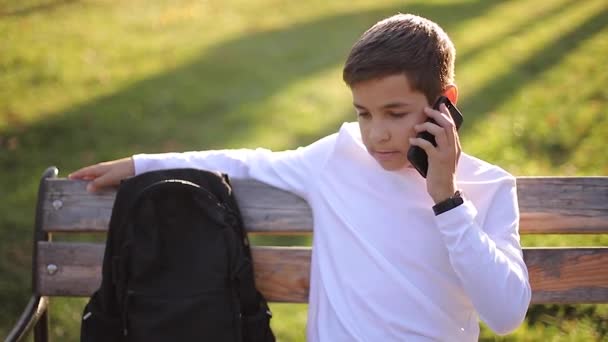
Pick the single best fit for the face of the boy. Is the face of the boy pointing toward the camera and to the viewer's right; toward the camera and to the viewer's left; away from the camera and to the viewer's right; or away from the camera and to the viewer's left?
toward the camera and to the viewer's left

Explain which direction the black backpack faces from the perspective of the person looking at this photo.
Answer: facing the viewer

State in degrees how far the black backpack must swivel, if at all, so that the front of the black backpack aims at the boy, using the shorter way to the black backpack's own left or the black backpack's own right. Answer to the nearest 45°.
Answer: approximately 45° to the black backpack's own left

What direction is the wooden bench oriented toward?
toward the camera
